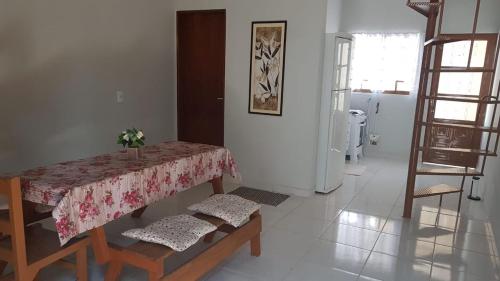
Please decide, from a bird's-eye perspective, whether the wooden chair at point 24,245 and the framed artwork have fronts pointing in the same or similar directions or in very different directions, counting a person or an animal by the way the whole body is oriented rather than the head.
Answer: very different directions

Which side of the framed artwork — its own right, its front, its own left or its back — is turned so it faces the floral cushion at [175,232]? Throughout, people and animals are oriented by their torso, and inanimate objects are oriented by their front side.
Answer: front

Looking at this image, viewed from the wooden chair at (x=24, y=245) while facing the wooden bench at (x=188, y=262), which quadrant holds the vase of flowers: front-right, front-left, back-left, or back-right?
front-left

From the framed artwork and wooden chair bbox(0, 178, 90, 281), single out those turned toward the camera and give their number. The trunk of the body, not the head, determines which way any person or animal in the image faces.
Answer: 1

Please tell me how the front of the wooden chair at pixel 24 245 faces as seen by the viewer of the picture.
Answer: facing away from the viewer and to the right of the viewer

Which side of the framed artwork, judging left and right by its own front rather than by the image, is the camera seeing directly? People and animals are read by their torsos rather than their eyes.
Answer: front

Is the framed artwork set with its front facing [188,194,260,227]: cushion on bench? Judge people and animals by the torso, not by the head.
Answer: yes

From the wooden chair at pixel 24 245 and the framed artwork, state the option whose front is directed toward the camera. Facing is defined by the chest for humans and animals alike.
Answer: the framed artwork

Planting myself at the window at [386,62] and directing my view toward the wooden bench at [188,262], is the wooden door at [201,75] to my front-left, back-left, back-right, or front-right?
front-right

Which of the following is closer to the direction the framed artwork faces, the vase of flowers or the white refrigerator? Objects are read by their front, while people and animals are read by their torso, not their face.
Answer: the vase of flowers

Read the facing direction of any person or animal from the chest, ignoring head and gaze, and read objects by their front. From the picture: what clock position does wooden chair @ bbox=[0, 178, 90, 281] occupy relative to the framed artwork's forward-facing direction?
The wooden chair is roughly at 1 o'clock from the framed artwork.

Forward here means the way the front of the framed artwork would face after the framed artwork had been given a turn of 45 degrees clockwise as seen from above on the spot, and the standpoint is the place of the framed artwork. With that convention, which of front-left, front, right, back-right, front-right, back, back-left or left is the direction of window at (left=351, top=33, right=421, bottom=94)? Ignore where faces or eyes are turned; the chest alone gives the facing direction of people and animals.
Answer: back
